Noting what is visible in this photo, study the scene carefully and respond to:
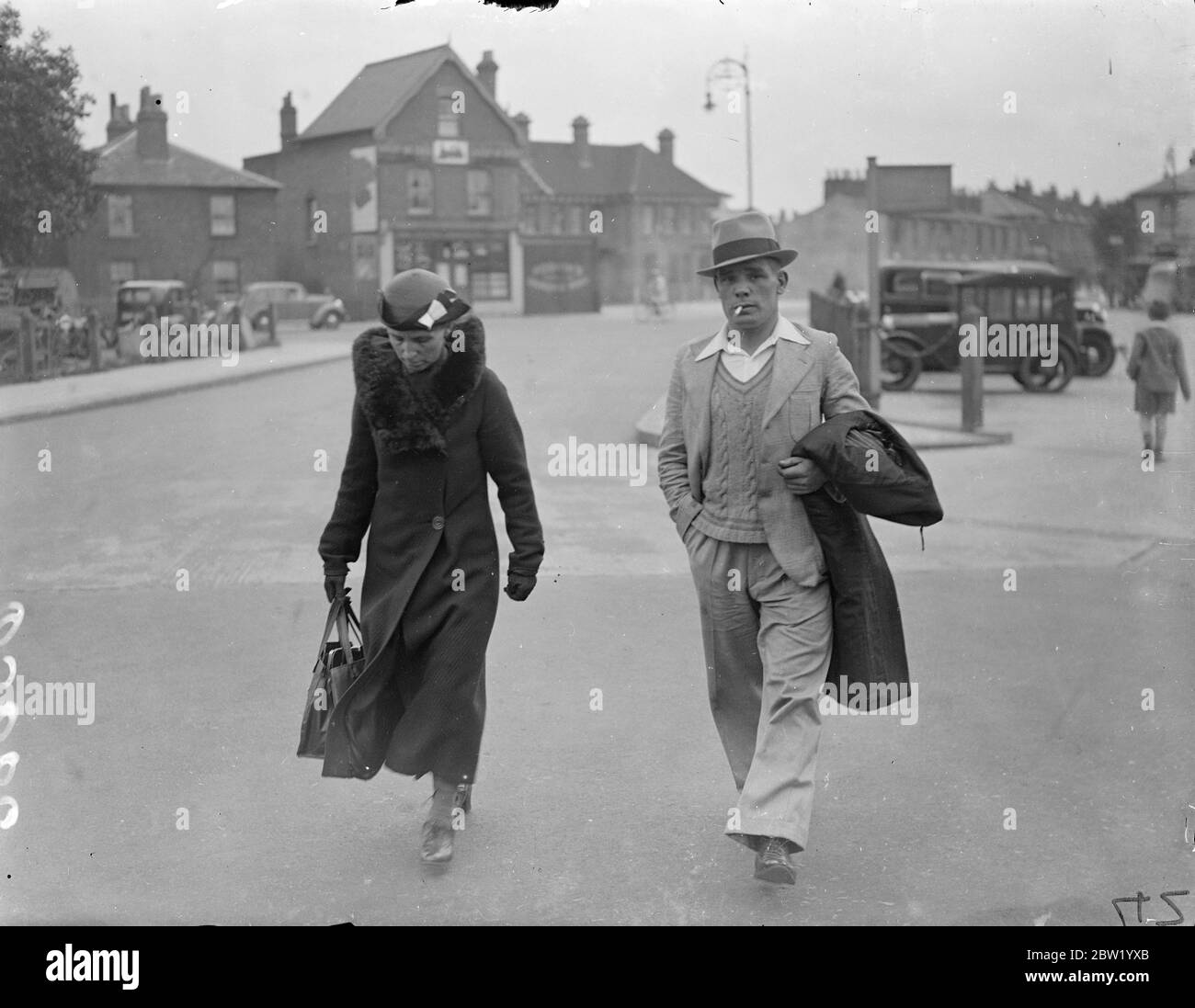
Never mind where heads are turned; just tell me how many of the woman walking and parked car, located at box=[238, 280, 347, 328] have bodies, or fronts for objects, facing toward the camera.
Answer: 1

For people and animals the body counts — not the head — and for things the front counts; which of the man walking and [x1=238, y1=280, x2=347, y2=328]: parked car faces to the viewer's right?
the parked car

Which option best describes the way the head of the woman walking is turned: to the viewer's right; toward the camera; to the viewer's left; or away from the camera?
toward the camera

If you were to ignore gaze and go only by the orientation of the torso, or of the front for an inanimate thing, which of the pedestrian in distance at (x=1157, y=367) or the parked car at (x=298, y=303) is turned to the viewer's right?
the parked car

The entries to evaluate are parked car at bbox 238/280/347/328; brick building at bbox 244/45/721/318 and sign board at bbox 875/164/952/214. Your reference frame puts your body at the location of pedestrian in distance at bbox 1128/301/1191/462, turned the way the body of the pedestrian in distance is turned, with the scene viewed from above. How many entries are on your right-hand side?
0

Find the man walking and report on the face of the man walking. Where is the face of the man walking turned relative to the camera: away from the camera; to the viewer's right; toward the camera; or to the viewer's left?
toward the camera

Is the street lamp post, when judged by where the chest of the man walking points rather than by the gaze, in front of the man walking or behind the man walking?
behind

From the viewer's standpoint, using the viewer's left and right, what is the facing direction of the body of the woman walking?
facing the viewer

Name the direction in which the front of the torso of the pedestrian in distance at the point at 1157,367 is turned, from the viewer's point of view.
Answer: away from the camera

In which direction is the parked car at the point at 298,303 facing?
to the viewer's right

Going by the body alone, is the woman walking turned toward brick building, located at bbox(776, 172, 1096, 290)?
no

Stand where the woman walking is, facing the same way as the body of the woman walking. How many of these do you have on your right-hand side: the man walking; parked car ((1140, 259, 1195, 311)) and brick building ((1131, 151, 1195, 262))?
0

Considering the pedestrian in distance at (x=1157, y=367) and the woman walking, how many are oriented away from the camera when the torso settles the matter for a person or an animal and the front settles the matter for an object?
1

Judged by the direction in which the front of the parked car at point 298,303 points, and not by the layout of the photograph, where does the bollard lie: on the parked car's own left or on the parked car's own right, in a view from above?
on the parked car's own right

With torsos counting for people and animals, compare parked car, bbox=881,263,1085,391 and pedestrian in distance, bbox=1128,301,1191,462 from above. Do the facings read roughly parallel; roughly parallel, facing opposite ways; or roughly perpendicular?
roughly perpendicular

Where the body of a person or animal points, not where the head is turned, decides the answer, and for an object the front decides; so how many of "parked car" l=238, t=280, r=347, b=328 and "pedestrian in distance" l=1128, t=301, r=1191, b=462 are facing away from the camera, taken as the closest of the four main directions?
1

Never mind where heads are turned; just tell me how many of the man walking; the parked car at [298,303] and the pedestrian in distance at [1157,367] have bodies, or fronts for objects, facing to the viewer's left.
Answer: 0
